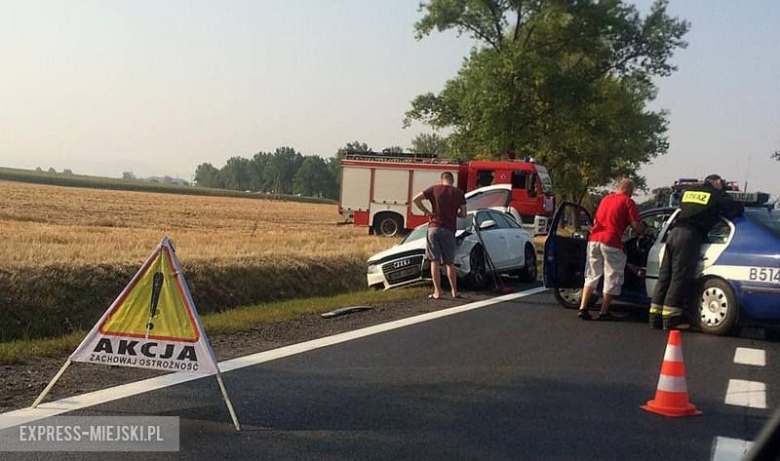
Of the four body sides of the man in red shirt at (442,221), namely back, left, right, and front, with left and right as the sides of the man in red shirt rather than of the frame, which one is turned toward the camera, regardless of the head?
back

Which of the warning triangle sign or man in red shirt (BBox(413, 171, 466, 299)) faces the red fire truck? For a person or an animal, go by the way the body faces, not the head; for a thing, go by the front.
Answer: the man in red shirt

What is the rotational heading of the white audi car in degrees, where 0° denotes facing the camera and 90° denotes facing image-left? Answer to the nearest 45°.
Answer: approximately 45°

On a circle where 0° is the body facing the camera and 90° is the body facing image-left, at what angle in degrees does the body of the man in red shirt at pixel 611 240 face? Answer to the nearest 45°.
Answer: approximately 225°

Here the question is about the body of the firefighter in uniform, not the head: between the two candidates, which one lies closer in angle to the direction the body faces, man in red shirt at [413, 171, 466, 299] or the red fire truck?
the red fire truck

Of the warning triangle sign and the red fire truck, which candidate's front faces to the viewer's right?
the red fire truck

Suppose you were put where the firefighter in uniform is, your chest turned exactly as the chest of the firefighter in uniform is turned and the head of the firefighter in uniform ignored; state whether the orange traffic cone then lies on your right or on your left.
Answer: on your right

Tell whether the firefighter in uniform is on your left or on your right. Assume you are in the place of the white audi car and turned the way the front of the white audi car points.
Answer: on your left

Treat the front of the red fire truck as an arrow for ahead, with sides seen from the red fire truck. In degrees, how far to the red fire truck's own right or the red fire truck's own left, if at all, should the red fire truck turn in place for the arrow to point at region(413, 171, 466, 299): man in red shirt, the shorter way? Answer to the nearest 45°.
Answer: approximately 90° to the red fire truck's own right

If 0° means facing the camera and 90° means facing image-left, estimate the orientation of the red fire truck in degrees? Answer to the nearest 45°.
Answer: approximately 270°
